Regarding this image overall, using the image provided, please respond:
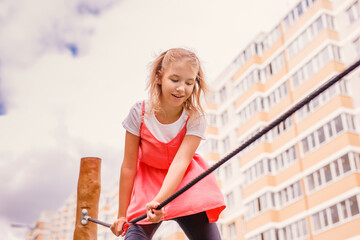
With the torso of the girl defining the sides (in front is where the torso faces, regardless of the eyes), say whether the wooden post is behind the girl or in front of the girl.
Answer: behind

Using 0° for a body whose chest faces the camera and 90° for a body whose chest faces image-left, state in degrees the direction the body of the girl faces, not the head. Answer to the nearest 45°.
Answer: approximately 0°

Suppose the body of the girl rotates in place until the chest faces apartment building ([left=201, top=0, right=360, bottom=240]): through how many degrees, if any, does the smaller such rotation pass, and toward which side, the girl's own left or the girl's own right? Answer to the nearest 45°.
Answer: approximately 180°

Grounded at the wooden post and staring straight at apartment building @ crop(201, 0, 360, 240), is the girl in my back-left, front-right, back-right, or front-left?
back-right
